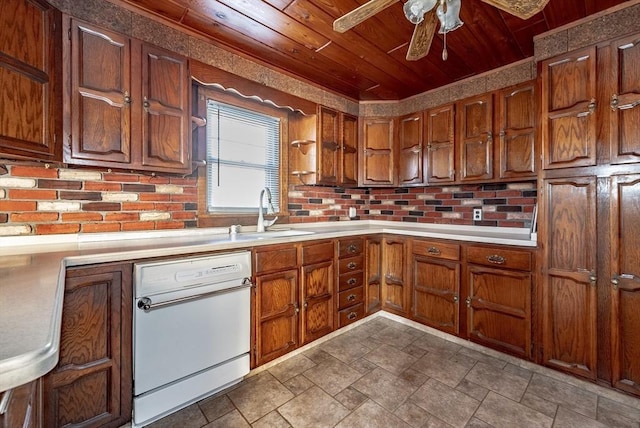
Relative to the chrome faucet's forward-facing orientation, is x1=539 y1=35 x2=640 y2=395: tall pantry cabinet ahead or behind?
ahead

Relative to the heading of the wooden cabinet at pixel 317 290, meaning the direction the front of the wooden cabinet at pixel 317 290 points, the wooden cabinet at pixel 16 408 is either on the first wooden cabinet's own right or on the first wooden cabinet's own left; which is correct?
on the first wooden cabinet's own right

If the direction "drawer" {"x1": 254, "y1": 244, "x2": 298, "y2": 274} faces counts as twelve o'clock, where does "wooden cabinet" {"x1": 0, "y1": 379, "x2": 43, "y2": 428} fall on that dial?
The wooden cabinet is roughly at 2 o'clock from the drawer.

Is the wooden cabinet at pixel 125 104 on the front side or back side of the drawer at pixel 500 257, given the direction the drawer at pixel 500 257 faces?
on the front side

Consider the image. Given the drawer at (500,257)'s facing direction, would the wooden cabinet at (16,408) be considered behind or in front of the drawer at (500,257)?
in front
